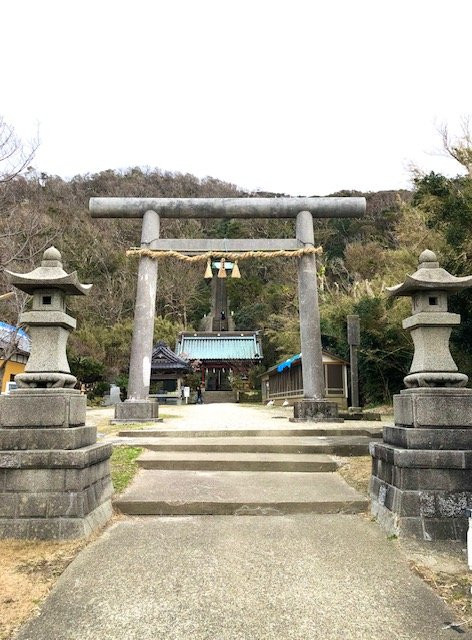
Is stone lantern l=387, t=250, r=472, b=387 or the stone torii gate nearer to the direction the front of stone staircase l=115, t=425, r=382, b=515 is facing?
the stone lantern

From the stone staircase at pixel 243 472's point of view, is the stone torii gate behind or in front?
behind

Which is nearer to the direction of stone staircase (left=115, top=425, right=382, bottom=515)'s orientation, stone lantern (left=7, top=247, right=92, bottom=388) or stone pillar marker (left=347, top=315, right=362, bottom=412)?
the stone lantern

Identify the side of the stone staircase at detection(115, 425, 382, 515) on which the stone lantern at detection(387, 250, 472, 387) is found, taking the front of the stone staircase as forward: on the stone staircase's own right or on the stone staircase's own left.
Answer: on the stone staircase's own left

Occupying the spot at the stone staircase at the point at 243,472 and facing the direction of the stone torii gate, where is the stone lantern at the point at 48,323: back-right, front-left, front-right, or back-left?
back-left

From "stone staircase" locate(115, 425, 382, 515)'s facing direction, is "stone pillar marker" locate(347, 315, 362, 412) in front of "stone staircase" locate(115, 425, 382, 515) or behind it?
behind

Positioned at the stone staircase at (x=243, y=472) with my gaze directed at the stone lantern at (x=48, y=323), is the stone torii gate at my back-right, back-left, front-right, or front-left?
back-right

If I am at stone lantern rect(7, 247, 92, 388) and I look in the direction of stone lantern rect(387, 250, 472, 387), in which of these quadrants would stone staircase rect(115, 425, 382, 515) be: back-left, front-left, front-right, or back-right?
front-left

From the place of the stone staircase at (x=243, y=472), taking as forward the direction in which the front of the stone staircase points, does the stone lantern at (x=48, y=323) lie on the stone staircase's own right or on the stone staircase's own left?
on the stone staircase's own right

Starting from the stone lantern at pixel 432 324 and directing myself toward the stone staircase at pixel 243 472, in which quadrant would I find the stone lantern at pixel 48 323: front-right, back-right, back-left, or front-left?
front-left

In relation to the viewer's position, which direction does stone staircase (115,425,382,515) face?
facing the viewer

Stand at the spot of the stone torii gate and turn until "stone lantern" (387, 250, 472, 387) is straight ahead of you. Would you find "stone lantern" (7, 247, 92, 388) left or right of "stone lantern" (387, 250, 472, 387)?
right

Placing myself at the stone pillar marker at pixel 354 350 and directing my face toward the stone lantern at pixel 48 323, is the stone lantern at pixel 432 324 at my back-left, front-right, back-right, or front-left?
front-left
